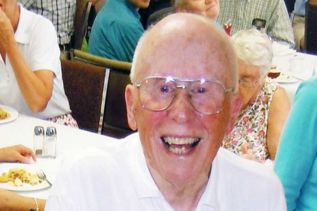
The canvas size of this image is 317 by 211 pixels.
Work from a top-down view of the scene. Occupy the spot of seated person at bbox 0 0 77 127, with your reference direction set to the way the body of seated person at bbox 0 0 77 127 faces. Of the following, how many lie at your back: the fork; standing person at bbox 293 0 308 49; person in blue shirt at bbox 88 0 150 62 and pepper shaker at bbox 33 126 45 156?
2

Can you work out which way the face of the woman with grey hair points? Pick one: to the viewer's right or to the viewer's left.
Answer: to the viewer's left

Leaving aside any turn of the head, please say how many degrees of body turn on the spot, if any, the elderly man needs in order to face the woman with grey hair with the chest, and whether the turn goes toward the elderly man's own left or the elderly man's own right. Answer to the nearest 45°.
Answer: approximately 180°

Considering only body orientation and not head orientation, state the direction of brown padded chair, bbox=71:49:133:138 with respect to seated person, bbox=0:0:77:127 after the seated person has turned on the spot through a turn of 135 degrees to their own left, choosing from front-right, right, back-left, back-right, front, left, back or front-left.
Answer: front

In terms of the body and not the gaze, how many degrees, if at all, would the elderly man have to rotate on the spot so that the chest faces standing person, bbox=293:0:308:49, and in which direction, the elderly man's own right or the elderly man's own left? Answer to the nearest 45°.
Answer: approximately 180°

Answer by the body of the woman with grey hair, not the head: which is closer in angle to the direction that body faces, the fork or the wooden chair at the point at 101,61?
the fork

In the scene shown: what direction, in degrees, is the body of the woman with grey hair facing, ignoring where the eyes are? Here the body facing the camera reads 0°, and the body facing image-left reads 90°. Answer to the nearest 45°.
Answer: approximately 45°

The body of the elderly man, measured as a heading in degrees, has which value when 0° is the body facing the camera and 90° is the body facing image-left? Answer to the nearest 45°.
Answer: approximately 0°

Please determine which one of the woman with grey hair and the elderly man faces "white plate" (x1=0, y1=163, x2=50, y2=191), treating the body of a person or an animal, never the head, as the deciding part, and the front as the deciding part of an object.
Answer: the woman with grey hair

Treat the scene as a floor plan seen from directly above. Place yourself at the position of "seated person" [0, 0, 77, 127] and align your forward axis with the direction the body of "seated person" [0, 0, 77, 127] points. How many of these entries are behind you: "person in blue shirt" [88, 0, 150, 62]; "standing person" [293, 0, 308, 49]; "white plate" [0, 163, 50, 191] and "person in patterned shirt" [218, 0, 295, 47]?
3

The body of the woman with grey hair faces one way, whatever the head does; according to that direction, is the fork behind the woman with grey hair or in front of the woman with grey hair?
in front
